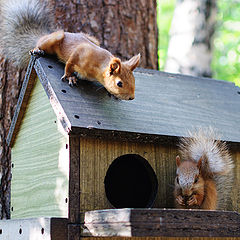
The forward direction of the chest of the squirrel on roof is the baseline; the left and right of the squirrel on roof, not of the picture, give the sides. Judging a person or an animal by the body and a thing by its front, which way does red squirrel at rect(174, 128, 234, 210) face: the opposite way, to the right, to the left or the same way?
to the right

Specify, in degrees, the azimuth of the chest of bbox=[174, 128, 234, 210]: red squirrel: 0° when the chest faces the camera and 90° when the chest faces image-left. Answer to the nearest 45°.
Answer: approximately 45°

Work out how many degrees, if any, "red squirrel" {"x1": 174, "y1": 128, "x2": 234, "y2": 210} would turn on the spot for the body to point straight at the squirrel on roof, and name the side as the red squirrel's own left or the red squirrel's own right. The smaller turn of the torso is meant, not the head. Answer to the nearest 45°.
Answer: approximately 45° to the red squirrel's own right

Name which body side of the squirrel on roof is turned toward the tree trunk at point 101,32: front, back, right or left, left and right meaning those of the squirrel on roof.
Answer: left
